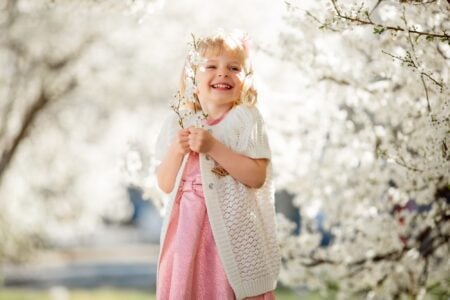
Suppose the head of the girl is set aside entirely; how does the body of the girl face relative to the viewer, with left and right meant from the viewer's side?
facing the viewer and to the left of the viewer

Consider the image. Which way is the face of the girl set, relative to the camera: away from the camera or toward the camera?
toward the camera
